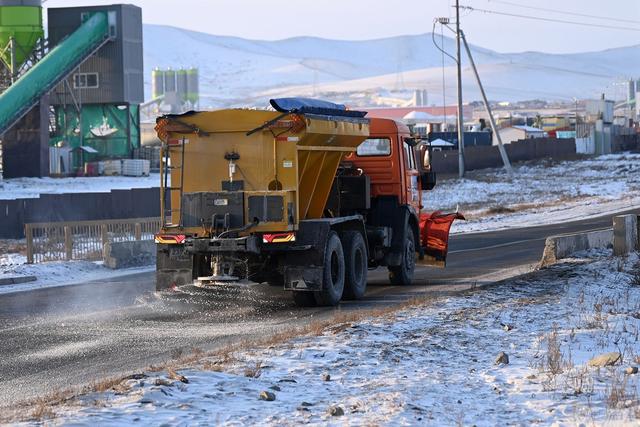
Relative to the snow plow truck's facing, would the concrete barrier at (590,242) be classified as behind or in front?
in front

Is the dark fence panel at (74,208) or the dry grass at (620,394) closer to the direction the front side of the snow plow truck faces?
the dark fence panel

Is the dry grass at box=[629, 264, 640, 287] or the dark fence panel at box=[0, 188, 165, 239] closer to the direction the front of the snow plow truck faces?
the dry grass

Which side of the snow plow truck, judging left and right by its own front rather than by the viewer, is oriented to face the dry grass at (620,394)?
right

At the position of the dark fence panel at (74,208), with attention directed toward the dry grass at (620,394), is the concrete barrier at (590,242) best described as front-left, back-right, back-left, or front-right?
front-left

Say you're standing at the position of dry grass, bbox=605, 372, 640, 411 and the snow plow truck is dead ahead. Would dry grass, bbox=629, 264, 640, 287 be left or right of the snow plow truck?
right

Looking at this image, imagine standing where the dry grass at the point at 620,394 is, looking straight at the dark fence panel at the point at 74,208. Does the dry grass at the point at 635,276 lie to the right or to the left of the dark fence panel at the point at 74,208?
right

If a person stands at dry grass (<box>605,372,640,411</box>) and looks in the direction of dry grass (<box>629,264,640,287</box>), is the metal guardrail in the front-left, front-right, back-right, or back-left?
front-left

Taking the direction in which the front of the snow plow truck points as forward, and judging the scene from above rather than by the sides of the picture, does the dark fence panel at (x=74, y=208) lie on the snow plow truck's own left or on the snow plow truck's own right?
on the snow plow truck's own left

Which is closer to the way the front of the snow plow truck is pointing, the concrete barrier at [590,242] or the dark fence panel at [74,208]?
the concrete barrier

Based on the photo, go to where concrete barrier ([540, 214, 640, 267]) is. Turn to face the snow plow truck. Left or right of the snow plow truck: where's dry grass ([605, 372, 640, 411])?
left

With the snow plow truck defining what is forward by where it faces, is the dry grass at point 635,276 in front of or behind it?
in front

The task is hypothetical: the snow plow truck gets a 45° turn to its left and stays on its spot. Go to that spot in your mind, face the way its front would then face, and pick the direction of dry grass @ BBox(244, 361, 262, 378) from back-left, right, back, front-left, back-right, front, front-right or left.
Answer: back

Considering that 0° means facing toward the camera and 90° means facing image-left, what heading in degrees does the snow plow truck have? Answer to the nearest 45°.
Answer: approximately 225°
